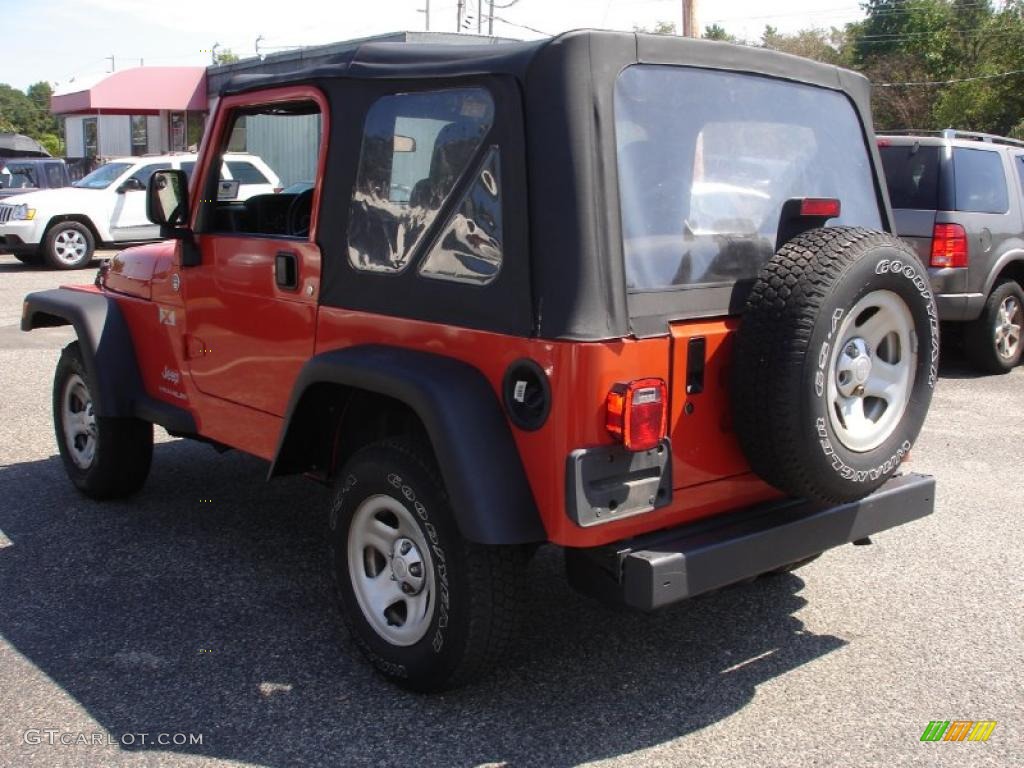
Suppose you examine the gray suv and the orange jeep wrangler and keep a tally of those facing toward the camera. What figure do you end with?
0

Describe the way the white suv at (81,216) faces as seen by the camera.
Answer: facing the viewer and to the left of the viewer

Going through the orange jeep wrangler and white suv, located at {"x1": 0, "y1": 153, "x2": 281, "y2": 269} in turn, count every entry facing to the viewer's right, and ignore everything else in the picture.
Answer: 0

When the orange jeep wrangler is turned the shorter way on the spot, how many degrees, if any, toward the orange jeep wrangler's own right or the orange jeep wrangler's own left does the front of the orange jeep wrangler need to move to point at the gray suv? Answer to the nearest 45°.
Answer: approximately 90° to the orange jeep wrangler's own right

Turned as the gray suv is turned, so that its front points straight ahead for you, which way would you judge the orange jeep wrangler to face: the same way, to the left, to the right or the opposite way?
to the left

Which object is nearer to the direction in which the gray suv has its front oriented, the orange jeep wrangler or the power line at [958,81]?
the power line

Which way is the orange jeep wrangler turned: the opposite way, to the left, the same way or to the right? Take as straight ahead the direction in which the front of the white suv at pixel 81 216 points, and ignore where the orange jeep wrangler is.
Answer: to the right

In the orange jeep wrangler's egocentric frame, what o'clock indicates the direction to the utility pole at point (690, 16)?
The utility pole is roughly at 2 o'clock from the orange jeep wrangler.

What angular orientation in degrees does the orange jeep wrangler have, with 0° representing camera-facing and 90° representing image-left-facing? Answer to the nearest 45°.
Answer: approximately 135°

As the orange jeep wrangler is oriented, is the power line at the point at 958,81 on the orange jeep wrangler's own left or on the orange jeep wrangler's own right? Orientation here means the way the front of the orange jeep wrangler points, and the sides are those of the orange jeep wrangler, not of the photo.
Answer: on the orange jeep wrangler's own right

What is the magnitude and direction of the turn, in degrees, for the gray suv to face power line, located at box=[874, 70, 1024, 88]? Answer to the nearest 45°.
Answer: approximately 45° to its left

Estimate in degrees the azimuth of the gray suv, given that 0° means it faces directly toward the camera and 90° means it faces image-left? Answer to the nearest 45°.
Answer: approximately 225°
